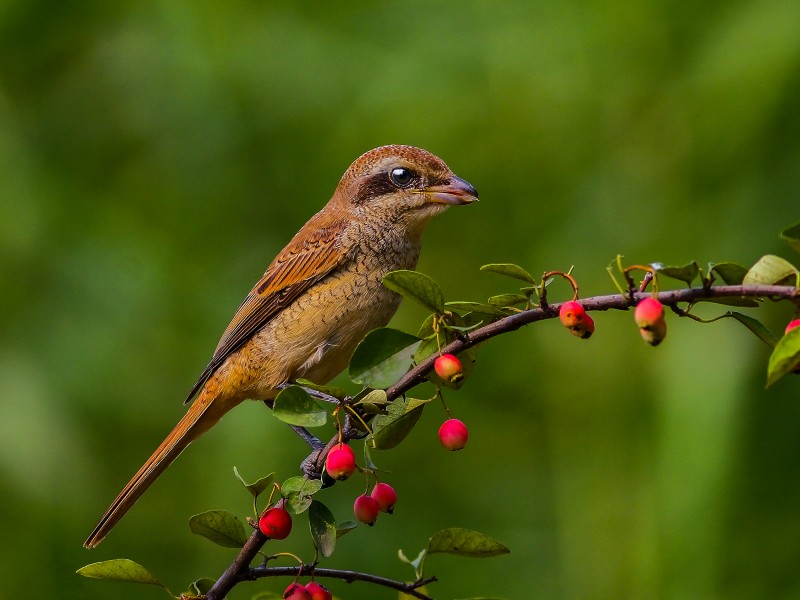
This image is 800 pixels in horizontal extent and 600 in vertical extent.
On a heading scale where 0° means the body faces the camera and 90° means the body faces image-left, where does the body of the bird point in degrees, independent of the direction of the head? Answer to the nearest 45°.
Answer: approximately 270°

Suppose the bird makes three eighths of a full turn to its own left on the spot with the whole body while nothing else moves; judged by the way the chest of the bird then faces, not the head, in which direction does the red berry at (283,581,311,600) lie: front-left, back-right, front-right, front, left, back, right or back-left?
back-left

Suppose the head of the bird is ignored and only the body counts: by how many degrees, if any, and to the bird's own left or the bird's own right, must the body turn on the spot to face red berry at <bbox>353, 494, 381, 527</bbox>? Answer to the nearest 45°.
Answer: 0° — it already faces it
